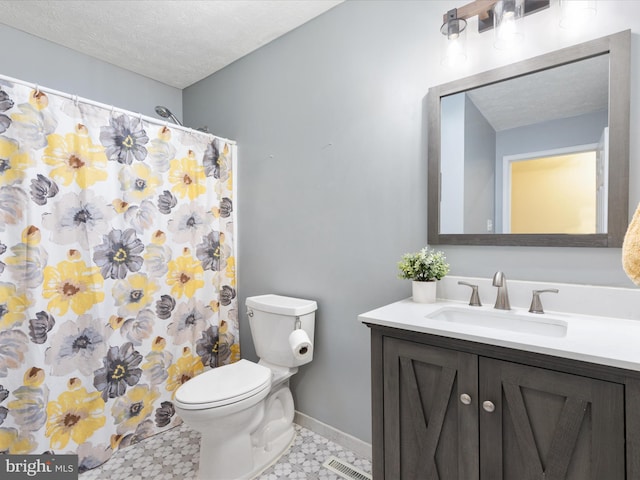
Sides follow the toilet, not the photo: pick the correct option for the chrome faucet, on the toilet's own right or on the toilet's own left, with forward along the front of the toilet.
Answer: on the toilet's own left

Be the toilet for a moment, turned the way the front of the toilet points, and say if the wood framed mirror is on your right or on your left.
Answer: on your left

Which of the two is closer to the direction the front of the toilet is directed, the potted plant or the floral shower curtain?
the floral shower curtain

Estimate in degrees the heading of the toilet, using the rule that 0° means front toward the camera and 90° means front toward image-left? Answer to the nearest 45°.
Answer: approximately 45°

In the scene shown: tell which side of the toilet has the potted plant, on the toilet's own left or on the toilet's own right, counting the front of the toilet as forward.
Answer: on the toilet's own left

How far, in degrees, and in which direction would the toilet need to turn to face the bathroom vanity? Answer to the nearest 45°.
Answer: approximately 90° to its left
